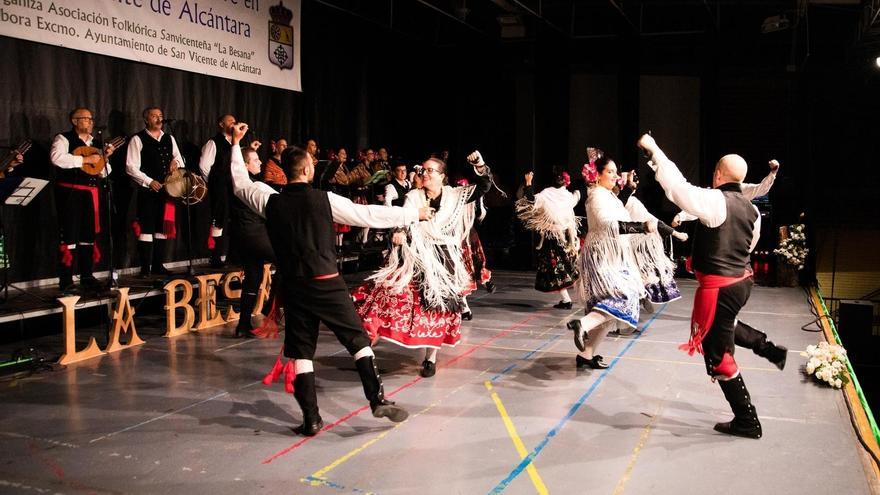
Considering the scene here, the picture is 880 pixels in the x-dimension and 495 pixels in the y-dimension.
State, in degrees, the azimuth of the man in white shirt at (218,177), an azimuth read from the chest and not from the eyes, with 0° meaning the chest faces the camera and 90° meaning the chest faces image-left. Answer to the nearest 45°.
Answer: approximately 315°

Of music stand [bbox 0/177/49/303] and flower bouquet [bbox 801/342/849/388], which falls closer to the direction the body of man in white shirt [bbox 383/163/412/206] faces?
the flower bouquet

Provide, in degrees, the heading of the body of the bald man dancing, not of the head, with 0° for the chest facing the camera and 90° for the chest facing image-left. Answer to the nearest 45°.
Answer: approximately 135°

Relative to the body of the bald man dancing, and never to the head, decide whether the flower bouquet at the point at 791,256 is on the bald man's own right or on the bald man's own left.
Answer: on the bald man's own right

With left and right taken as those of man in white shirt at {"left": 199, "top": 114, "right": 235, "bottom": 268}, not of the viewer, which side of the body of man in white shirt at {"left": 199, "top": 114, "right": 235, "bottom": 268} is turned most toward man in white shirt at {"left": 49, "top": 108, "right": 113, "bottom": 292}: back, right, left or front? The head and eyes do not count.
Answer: right

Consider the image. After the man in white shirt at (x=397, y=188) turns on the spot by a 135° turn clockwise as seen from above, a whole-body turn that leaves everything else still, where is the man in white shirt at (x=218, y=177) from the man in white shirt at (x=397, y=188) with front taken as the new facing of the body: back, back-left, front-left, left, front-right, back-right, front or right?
front-left

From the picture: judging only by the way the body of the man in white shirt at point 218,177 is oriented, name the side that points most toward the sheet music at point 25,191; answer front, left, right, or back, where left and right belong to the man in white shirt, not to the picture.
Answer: right

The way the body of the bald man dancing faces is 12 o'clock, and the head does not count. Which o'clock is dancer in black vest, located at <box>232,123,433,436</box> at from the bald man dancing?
The dancer in black vest is roughly at 10 o'clock from the bald man dancing.

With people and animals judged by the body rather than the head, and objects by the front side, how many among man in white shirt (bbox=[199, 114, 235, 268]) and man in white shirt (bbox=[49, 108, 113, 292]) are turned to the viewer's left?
0

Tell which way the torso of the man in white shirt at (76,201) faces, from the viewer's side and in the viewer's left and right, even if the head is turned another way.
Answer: facing the viewer and to the right of the viewer

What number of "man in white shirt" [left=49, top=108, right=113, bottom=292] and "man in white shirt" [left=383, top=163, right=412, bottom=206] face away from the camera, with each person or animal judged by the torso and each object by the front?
0

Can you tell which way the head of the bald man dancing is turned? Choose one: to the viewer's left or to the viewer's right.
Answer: to the viewer's left

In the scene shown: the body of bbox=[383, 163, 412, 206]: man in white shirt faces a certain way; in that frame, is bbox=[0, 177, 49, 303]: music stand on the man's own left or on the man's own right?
on the man's own right

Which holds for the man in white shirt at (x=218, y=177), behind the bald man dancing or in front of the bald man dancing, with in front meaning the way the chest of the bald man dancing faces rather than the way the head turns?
in front

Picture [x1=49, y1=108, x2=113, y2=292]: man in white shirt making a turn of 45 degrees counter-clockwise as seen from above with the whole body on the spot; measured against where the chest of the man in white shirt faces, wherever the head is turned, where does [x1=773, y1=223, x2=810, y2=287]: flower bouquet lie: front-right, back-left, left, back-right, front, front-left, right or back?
front
